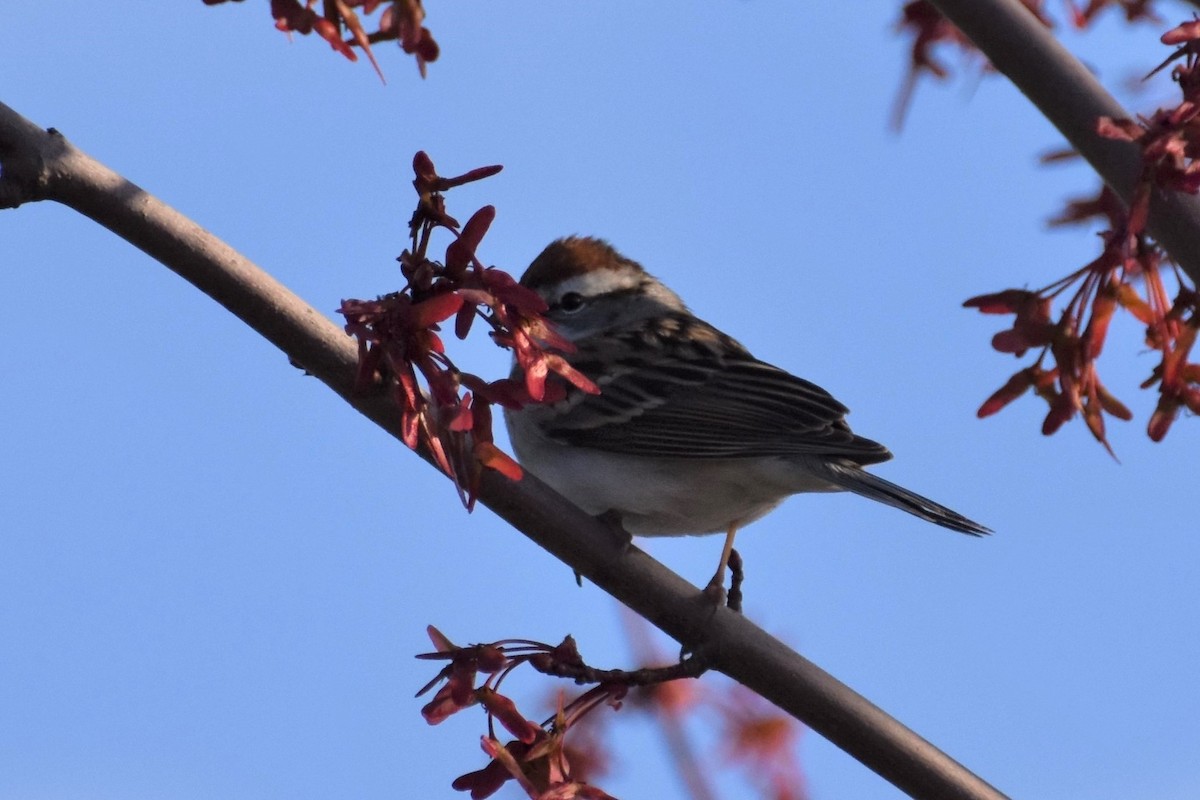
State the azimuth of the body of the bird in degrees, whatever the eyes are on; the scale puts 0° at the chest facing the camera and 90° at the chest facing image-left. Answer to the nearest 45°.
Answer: approximately 90°

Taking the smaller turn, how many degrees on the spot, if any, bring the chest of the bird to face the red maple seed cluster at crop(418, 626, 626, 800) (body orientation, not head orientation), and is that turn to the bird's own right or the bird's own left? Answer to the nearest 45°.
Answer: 0° — it already faces it

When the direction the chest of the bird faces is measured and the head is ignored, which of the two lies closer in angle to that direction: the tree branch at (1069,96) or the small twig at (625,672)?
the small twig

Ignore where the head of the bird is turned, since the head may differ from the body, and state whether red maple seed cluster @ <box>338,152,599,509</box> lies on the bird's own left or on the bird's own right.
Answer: on the bird's own left

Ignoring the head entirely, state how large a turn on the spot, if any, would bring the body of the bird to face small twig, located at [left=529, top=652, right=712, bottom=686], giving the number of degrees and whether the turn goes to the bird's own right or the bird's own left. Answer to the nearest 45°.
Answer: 0° — it already faces it
